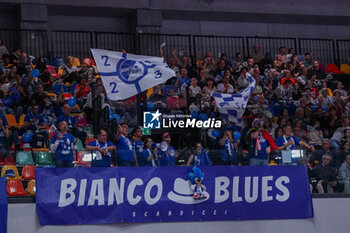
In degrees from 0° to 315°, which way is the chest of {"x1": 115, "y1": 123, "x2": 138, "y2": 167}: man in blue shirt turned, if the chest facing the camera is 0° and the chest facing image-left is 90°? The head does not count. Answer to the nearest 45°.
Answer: approximately 315°

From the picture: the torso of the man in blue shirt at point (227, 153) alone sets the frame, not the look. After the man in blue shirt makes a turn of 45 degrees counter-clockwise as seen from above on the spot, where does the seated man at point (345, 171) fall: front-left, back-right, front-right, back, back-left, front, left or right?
front-left

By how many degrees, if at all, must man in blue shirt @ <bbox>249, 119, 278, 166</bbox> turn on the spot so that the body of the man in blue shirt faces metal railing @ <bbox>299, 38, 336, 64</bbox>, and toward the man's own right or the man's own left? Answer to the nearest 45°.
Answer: approximately 180°

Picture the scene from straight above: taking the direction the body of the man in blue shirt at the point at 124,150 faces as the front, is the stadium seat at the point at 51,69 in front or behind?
behind

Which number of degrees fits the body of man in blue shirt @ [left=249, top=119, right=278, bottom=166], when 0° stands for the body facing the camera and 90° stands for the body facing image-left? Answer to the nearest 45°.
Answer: approximately 0°

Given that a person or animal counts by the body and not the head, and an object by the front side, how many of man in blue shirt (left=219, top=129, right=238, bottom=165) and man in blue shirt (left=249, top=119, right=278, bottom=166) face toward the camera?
2
